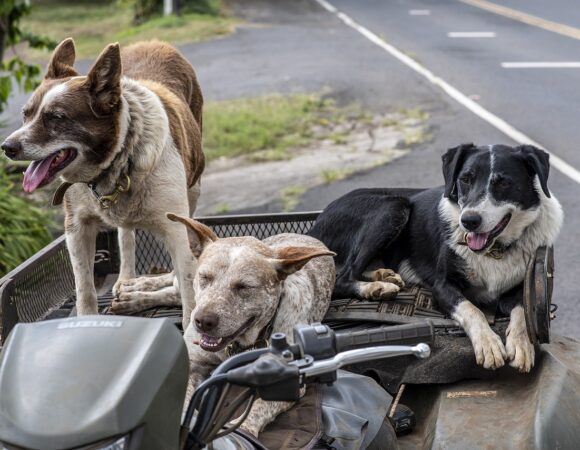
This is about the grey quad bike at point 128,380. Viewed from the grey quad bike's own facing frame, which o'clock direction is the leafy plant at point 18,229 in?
The leafy plant is roughly at 4 o'clock from the grey quad bike.

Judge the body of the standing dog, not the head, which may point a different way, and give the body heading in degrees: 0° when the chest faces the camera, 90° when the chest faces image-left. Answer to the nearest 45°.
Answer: approximately 45°

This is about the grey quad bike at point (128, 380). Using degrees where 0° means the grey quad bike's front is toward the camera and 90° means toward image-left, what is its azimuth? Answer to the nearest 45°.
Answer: approximately 45°

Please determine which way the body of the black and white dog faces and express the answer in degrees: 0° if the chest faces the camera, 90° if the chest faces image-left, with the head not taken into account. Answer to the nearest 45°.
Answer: approximately 315°

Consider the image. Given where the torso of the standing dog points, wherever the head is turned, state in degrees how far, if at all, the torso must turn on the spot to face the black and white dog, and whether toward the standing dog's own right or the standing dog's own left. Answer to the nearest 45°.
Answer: approximately 90° to the standing dog's own left

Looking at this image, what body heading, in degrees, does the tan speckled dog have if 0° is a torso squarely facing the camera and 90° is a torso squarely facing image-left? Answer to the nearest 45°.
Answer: approximately 45°
